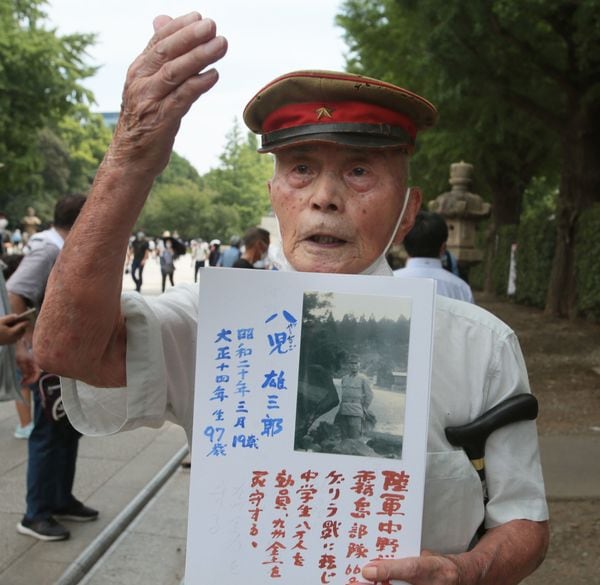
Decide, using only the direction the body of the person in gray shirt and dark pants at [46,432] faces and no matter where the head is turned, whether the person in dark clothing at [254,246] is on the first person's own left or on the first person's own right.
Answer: on the first person's own left

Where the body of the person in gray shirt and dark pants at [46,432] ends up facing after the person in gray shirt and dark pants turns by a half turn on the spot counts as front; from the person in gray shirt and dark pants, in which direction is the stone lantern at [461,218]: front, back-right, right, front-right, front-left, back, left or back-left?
back-right

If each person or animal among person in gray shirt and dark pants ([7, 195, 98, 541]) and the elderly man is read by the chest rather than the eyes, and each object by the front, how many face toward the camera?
1

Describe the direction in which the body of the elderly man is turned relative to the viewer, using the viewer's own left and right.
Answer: facing the viewer

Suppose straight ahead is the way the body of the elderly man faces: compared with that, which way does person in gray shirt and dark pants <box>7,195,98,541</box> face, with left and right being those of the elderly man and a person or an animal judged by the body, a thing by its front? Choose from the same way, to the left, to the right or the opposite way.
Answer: to the left

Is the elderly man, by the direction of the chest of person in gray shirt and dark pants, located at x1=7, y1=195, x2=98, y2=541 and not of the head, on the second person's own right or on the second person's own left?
on the second person's own right

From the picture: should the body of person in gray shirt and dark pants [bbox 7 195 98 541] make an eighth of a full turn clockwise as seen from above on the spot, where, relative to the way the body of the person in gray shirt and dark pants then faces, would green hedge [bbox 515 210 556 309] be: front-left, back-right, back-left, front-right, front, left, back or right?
left

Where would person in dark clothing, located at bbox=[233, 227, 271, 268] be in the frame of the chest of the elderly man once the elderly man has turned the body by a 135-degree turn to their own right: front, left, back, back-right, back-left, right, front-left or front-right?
front-right

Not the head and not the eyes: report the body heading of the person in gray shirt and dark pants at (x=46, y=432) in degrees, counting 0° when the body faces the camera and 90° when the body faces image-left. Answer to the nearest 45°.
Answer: approximately 270°
